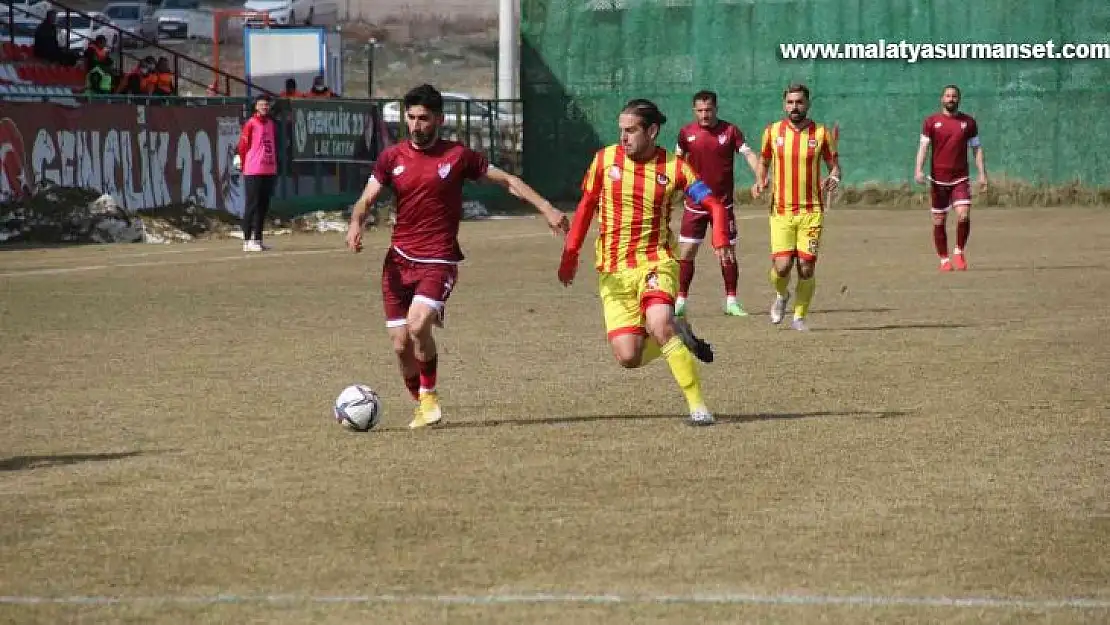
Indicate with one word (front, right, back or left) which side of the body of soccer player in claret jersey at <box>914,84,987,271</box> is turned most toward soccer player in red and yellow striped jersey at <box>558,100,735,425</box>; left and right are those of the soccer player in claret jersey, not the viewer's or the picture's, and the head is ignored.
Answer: front

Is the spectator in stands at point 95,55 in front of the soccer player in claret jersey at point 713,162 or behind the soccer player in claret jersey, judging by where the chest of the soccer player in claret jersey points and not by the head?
behind

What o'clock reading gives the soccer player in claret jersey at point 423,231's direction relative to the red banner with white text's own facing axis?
The soccer player in claret jersey is roughly at 12 o'clock from the red banner with white text.

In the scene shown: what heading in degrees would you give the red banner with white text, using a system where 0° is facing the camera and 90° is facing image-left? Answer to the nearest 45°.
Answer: approximately 0°

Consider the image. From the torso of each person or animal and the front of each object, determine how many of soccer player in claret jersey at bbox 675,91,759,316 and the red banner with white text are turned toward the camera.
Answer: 2

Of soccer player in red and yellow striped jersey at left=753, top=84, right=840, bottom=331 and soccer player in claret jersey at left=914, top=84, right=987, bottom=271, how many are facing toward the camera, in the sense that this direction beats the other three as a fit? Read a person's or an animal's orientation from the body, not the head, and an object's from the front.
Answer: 2

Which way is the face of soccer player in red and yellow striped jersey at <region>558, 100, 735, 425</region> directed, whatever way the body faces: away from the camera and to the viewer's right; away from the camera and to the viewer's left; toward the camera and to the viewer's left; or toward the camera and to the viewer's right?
toward the camera and to the viewer's left

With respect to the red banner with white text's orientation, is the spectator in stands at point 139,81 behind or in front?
behind
